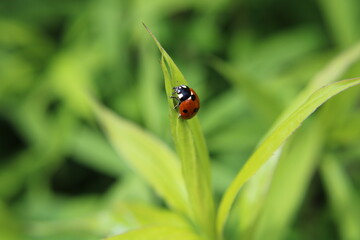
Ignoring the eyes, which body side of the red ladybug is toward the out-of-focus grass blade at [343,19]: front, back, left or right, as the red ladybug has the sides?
right

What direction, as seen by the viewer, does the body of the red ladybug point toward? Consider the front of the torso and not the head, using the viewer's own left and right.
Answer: facing away from the viewer and to the left of the viewer

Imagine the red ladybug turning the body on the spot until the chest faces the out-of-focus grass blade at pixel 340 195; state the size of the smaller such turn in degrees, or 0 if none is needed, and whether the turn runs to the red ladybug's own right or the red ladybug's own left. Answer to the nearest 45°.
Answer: approximately 90° to the red ladybug's own right
